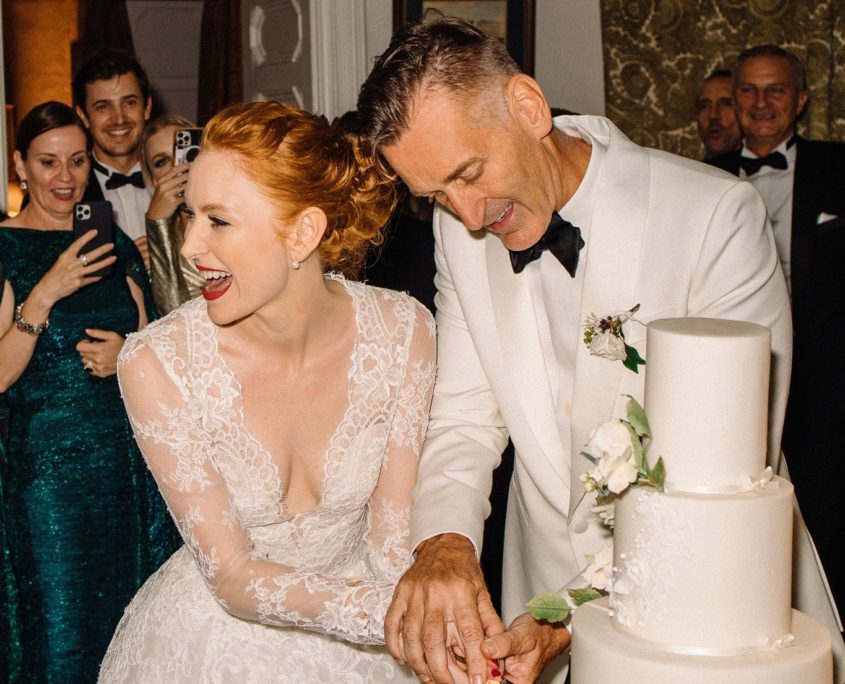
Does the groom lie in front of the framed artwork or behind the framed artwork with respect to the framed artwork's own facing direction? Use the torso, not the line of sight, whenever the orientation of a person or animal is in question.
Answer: in front

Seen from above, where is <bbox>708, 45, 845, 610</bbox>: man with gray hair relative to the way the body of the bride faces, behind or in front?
behind

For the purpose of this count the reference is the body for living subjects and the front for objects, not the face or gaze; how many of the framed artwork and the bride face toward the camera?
2

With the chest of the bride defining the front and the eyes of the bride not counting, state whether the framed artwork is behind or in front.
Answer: behind

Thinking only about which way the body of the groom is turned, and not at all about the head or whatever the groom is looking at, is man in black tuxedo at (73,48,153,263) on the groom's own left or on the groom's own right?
on the groom's own right

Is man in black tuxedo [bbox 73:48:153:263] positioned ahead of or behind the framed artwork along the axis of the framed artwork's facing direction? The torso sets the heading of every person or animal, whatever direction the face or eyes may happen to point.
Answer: ahead

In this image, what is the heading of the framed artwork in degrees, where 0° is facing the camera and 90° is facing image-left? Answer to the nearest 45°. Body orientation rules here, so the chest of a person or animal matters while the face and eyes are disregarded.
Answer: approximately 0°

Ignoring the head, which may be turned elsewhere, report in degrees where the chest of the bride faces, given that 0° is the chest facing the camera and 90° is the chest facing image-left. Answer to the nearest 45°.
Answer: approximately 0°
